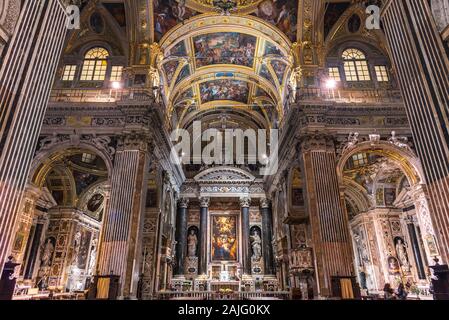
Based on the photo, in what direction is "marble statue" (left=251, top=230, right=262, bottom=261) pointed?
toward the camera

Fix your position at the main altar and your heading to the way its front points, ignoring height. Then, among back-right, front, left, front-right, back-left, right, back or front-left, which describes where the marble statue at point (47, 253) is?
front-right

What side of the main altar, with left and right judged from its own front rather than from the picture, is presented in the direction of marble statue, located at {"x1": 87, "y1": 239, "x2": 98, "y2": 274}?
right

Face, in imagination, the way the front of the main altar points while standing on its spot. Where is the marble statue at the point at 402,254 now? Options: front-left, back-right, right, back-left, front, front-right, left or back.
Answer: front-left

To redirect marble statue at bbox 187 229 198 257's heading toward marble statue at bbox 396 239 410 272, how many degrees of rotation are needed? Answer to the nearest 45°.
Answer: approximately 45° to its left

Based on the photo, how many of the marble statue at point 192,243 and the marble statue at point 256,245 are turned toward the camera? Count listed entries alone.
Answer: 2

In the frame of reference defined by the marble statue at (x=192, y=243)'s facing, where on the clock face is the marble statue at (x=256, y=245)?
the marble statue at (x=256, y=245) is roughly at 9 o'clock from the marble statue at (x=192, y=243).

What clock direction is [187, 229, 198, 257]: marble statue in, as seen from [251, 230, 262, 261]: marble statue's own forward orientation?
[187, 229, 198, 257]: marble statue is roughly at 3 o'clock from [251, 230, 262, 261]: marble statue.

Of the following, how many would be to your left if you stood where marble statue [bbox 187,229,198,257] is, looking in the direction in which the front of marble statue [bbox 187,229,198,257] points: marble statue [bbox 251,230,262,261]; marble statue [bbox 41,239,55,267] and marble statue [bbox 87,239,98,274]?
1

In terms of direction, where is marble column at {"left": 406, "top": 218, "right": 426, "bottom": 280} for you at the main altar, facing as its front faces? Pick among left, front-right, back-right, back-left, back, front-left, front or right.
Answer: front-left

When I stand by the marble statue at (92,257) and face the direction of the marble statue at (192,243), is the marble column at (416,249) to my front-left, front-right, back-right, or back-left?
front-right

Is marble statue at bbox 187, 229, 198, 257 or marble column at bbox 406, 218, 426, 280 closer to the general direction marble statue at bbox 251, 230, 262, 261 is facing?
the marble column

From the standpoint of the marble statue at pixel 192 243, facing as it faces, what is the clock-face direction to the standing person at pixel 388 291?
The standing person is roughly at 11 o'clock from the marble statue.

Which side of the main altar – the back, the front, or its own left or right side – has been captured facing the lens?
front

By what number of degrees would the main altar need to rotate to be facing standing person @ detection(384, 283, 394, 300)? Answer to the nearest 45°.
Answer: approximately 45° to its left

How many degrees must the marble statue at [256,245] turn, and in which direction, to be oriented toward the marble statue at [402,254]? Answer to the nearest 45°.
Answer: approximately 45° to its left

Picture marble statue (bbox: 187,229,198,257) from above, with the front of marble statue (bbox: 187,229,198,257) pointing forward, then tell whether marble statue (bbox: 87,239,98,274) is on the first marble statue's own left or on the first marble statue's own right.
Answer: on the first marble statue's own right
